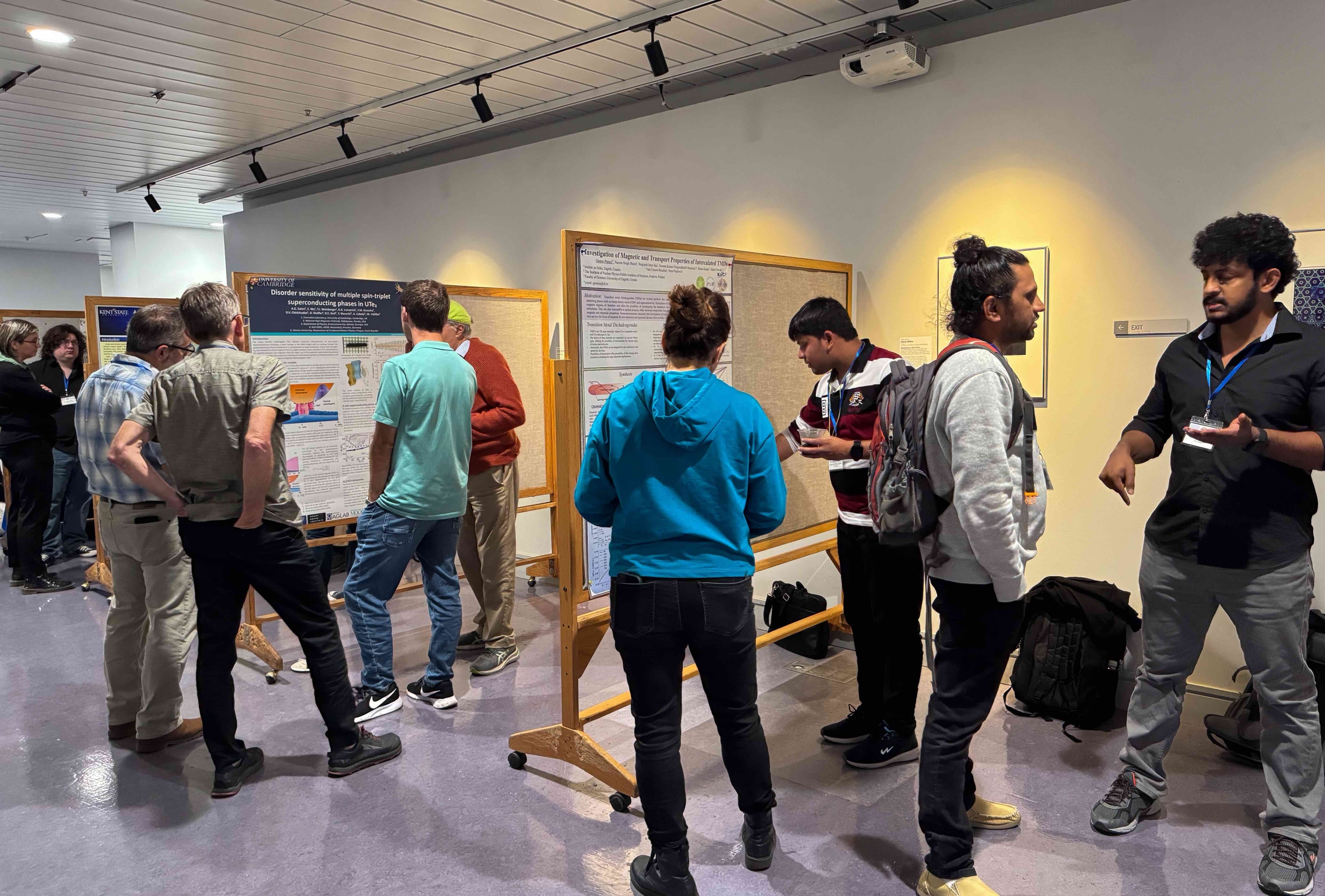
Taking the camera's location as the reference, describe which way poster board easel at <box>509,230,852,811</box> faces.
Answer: facing the viewer and to the right of the viewer

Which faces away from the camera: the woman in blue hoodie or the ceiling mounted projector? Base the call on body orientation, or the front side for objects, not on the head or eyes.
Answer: the woman in blue hoodie

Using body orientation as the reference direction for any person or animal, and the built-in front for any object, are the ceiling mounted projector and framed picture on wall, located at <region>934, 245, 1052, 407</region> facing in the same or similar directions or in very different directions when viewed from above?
same or similar directions

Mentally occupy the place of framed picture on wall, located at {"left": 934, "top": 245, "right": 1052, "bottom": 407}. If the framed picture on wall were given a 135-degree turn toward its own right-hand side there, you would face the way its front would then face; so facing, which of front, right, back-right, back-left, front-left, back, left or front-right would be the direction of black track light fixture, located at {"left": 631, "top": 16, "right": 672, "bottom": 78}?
left

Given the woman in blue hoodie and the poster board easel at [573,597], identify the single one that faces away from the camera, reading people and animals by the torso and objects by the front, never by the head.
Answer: the woman in blue hoodie

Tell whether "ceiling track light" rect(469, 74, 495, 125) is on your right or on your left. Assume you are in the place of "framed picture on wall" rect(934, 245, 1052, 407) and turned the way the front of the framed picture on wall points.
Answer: on your right

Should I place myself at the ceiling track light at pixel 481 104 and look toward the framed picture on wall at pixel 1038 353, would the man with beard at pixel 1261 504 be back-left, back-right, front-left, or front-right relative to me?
front-right

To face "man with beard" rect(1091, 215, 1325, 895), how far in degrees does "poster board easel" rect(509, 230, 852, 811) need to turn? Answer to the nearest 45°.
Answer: approximately 45° to its left

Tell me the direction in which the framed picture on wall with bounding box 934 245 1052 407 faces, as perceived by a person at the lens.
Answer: facing the viewer and to the left of the viewer

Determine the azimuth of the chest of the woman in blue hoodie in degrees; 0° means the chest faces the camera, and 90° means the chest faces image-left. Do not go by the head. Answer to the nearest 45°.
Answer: approximately 180°

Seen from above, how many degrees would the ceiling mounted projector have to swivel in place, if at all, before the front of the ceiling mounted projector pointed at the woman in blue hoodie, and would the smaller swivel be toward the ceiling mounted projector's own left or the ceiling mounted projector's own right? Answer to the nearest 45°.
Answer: approximately 45° to the ceiling mounted projector's own left

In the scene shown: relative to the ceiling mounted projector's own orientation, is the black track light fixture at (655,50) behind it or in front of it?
in front

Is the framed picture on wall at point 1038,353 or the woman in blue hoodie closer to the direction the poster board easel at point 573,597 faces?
the woman in blue hoodie

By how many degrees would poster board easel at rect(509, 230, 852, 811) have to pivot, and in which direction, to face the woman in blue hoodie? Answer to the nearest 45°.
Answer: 0° — it already faces them

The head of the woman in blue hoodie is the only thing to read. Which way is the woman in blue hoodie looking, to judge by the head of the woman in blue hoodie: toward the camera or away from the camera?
away from the camera

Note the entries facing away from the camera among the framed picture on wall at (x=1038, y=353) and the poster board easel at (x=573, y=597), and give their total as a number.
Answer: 0

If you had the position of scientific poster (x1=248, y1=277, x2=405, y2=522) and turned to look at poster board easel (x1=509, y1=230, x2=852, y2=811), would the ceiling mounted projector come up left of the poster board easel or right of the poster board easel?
left
